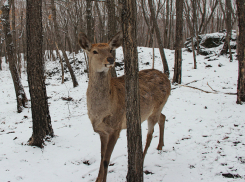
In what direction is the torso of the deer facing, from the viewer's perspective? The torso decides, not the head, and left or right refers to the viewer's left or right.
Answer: facing the viewer and to the left of the viewer

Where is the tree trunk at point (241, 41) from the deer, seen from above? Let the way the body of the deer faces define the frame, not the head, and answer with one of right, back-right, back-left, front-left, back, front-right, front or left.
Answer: back

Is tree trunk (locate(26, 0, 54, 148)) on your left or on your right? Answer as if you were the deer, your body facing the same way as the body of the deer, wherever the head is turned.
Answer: on your right

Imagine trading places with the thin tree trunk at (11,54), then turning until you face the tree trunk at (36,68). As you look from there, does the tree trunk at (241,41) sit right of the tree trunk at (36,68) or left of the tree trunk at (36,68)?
left

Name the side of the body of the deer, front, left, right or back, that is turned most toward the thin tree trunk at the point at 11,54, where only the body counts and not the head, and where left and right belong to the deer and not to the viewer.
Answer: right

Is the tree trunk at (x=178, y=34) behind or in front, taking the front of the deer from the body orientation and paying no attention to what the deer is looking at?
behind
